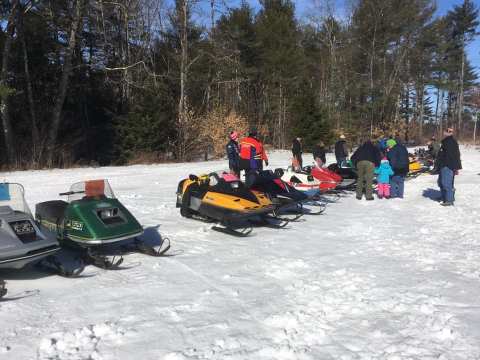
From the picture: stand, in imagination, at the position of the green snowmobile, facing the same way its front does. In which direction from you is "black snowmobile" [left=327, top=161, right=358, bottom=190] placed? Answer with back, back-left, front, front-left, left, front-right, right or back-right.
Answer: left

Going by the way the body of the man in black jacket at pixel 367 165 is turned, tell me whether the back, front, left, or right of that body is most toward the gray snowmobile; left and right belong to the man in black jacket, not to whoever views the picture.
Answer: back

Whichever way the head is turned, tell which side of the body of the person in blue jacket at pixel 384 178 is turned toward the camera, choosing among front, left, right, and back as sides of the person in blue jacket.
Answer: back

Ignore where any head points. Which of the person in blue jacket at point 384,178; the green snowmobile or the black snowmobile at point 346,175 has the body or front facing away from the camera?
the person in blue jacket

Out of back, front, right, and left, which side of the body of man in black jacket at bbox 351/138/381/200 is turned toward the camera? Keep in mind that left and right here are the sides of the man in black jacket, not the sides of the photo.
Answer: back

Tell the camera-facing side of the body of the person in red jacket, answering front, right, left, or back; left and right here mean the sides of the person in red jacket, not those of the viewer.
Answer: back

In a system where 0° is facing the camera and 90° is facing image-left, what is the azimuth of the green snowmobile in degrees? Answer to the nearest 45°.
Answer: approximately 315°

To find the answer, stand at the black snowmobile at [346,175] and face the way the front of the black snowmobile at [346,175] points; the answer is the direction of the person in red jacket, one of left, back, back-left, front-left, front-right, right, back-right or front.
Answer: right

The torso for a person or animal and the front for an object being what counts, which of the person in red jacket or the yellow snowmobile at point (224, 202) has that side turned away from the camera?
the person in red jacket

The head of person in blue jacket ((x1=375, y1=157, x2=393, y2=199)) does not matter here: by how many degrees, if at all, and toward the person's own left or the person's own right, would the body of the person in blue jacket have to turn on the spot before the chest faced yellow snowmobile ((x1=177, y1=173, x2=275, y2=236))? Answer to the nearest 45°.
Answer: approximately 135° to the person's own left

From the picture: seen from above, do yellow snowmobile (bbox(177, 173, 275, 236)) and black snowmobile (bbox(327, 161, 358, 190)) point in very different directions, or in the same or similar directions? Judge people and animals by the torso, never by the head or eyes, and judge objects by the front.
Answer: same or similar directions

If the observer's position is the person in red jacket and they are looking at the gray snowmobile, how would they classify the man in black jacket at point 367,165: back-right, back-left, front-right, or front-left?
back-left

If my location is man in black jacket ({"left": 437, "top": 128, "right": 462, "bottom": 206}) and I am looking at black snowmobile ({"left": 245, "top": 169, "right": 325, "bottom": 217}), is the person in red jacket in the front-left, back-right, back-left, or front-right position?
front-right

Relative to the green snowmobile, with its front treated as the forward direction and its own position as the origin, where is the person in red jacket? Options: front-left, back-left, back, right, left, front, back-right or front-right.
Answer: left

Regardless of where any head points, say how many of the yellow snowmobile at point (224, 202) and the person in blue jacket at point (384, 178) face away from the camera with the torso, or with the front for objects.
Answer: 1
